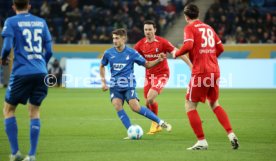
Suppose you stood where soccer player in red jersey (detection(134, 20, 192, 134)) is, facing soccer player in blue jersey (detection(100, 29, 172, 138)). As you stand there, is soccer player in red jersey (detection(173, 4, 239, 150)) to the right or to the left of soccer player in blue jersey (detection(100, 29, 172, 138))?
left

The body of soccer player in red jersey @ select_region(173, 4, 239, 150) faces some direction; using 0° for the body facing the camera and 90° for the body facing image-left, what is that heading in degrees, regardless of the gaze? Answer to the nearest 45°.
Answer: approximately 135°

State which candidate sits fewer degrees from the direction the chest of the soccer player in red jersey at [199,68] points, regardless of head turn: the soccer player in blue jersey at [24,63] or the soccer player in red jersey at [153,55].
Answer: the soccer player in red jersey

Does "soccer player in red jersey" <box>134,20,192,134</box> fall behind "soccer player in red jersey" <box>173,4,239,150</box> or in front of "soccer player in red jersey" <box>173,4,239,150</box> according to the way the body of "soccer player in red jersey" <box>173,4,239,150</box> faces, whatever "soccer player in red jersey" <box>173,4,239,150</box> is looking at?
in front

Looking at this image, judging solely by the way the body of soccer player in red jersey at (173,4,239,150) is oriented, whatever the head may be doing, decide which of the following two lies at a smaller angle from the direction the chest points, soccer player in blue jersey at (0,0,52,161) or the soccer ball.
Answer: the soccer ball

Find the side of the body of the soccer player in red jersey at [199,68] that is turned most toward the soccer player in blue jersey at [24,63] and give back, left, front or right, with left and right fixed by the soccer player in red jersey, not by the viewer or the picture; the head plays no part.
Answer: left

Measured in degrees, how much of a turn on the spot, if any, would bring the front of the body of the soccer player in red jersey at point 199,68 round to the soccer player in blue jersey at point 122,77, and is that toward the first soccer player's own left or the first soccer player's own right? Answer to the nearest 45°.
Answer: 0° — they already face them

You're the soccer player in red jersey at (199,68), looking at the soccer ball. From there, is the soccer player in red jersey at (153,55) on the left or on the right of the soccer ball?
right

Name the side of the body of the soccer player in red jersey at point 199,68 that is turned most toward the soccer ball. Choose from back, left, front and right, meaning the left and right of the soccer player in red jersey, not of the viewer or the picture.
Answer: front
